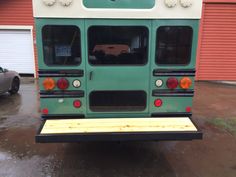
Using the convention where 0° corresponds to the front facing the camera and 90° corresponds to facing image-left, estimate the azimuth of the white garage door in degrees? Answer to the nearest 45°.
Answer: approximately 0°
